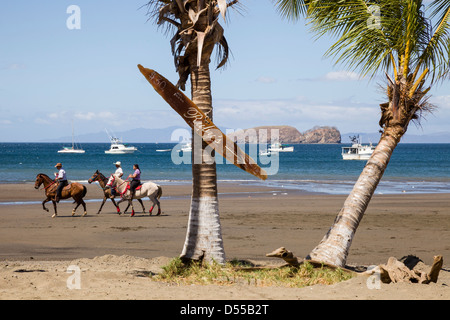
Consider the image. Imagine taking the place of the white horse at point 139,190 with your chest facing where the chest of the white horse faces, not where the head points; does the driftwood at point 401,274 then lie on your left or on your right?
on your left

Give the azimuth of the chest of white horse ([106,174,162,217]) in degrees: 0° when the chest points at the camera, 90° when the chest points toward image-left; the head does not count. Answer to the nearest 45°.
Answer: approximately 90°

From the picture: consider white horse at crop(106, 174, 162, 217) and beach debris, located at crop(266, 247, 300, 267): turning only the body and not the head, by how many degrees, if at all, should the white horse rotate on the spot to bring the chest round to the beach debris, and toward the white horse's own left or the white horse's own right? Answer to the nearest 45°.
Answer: approximately 90° to the white horse's own left

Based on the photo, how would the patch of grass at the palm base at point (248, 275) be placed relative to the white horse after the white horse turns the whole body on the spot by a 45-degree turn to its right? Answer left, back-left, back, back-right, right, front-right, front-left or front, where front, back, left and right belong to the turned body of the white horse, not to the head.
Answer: back-left

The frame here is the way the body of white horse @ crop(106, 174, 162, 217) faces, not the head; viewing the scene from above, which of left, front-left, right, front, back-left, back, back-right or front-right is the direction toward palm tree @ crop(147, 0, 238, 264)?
left
